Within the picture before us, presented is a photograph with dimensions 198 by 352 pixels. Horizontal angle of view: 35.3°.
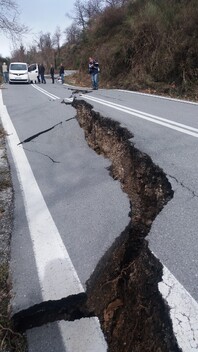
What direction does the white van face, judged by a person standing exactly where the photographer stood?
facing the viewer
